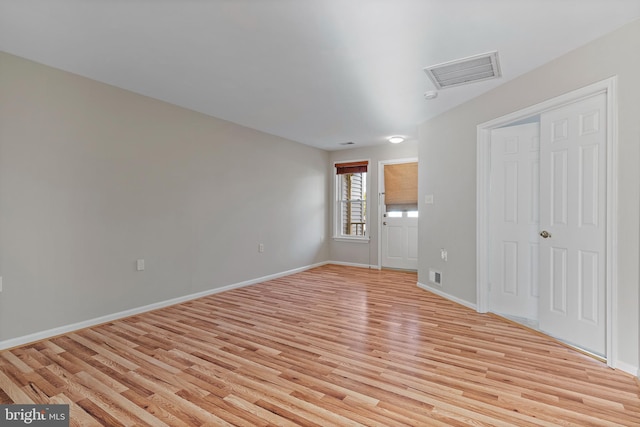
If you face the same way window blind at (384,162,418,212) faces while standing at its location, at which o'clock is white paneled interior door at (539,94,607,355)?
The white paneled interior door is roughly at 11 o'clock from the window blind.

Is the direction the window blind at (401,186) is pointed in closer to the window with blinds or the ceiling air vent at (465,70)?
the ceiling air vent

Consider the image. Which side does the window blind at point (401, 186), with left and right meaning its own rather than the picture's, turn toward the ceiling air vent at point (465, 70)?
front

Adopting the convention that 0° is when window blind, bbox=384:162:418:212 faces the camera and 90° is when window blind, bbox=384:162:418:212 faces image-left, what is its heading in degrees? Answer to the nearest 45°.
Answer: approximately 0°

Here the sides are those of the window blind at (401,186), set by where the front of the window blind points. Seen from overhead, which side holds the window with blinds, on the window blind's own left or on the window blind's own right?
on the window blind's own right
